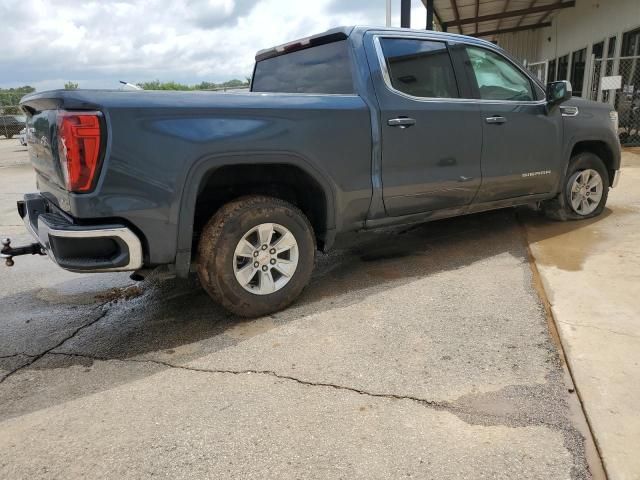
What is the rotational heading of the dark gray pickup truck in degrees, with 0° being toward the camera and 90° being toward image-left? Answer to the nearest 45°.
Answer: approximately 225°
